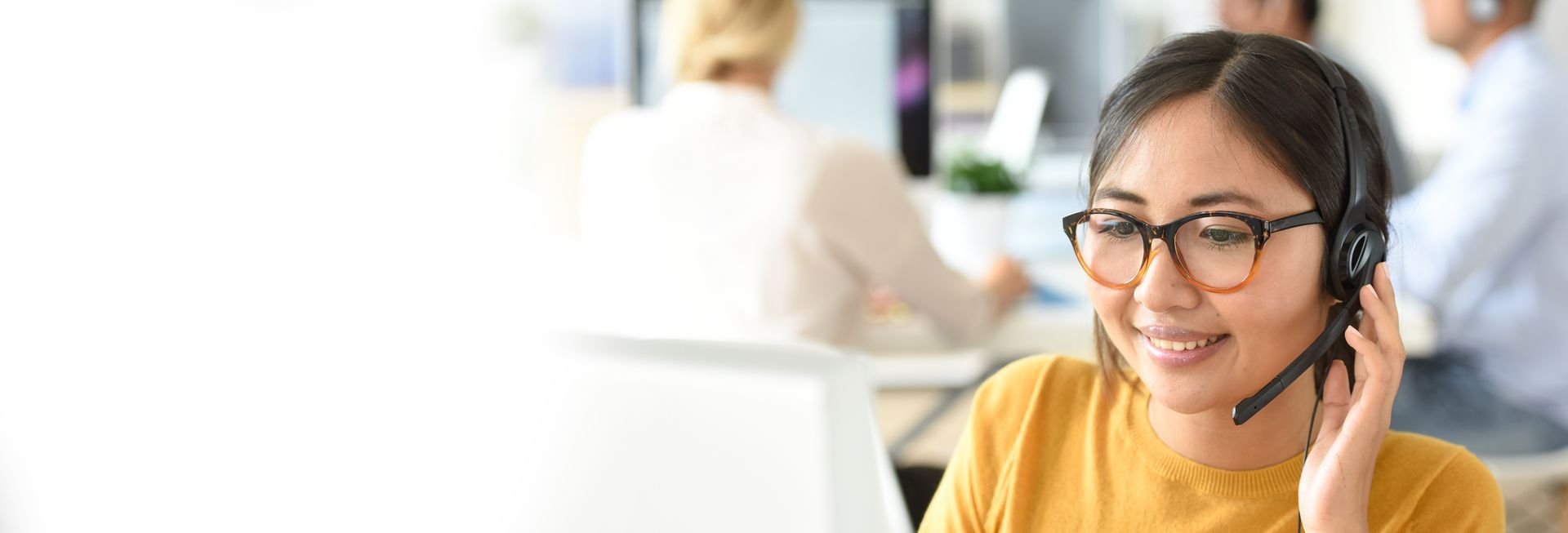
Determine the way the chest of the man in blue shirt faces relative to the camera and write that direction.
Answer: to the viewer's left

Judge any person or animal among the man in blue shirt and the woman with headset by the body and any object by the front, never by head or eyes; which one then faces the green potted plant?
the man in blue shirt

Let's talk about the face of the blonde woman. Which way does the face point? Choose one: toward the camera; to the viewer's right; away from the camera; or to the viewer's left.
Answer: away from the camera

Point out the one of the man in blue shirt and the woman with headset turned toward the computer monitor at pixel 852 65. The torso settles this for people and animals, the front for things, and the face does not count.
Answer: the man in blue shirt

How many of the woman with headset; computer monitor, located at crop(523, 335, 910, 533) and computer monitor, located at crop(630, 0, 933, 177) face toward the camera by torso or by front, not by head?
2

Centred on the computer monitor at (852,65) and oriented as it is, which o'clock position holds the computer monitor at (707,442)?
the computer monitor at (707,442) is roughly at 12 o'clock from the computer monitor at (852,65).

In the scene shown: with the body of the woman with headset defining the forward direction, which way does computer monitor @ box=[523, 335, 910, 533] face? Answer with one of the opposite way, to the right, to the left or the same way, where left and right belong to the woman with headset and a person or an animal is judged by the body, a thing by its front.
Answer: the opposite way

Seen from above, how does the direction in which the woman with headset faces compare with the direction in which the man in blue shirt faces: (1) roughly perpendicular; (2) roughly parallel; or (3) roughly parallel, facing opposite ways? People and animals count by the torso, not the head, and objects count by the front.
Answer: roughly perpendicular

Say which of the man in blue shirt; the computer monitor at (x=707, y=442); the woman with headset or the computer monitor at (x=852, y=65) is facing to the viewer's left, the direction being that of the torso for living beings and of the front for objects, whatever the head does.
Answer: the man in blue shirt
